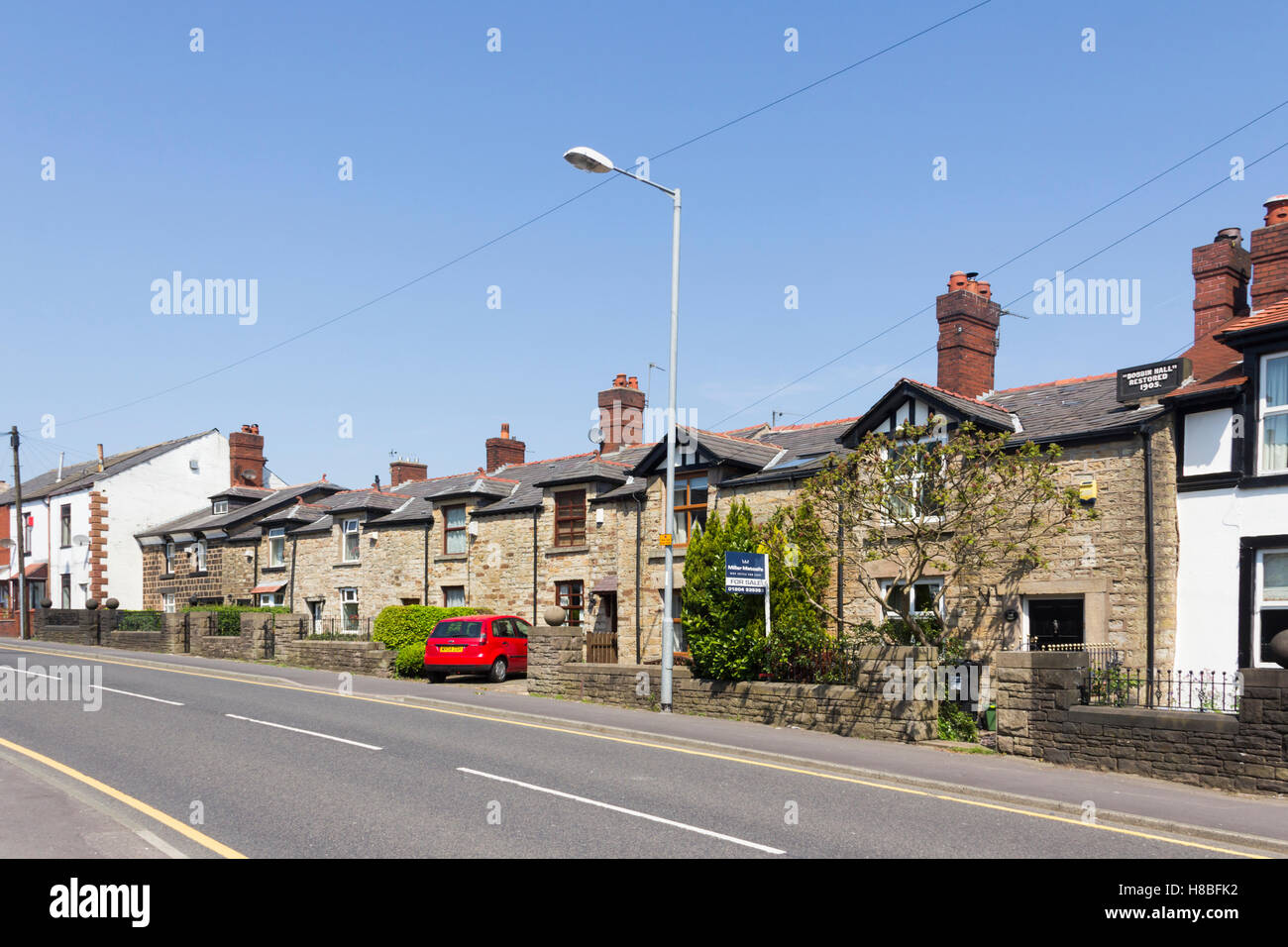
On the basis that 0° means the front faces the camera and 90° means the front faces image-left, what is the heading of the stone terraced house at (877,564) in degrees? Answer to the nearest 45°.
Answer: approximately 45°

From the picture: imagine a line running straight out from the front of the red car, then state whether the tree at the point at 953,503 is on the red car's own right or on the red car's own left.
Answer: on the red car's own right

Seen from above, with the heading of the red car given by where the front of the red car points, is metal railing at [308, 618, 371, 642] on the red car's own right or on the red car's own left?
on the red car's own left

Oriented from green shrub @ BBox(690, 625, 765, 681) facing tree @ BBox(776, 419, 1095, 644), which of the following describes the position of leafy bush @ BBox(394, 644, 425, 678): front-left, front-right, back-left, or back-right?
back-left

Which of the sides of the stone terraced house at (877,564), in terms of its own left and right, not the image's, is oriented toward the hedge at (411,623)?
right

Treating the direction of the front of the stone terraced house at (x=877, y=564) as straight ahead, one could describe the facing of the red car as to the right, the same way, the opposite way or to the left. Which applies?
the opposite way

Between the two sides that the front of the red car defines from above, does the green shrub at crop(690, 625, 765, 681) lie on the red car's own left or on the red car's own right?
on the red car's own right

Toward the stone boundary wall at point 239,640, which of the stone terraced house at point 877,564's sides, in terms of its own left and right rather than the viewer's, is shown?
right

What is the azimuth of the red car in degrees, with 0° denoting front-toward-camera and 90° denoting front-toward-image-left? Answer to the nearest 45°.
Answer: approximately 225°

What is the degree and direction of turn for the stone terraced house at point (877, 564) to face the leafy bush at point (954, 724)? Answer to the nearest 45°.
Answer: approximately 45° to its left

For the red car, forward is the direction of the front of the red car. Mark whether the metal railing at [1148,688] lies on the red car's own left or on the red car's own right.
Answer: on the red car's own right
